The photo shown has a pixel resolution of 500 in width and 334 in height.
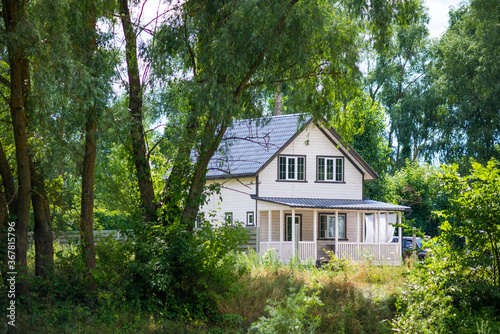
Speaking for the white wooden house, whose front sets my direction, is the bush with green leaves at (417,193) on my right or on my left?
on my left

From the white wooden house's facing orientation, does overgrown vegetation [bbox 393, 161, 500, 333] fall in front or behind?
in front

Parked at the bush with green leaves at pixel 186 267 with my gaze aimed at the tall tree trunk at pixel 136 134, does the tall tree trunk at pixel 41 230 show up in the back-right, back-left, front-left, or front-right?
front-left

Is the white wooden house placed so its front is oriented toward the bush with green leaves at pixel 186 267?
no

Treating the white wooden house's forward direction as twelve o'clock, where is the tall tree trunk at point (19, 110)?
The tall tree trunk is roughly at 2 o'clock from the white wooden house.

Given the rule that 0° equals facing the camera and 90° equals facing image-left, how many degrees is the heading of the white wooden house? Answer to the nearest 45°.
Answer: approximately 315°

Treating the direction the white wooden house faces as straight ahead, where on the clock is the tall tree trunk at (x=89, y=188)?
The tall tree trunk is roughly at 2 o'clock from the white wooden house.

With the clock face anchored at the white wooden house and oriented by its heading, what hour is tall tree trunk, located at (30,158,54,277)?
The tall tree trunk is roughly at 2 o'clock from the white wooden house.

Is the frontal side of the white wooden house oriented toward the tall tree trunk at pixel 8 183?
no

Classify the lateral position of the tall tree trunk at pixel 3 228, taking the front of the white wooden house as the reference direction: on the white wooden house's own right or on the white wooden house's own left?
on the white wooden house's own right
